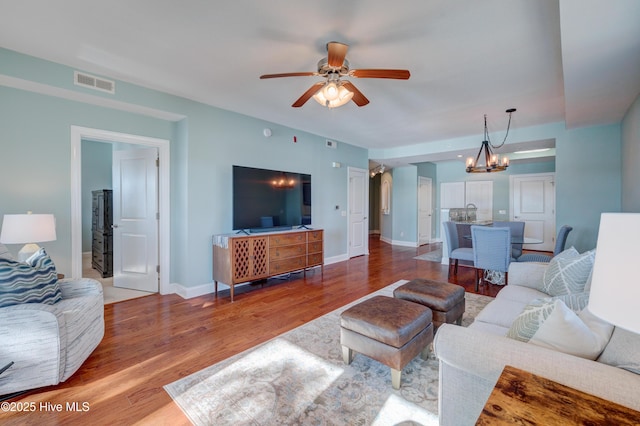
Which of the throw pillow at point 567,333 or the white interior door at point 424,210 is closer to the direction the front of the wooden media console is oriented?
the throw pillow

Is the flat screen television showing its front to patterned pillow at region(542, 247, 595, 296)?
yes

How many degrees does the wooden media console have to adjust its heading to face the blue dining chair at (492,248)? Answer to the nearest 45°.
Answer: approximately 45° to its left

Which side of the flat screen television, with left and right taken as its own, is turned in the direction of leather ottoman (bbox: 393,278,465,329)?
front

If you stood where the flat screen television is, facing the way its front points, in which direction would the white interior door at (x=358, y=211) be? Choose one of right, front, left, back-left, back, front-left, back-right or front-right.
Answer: left

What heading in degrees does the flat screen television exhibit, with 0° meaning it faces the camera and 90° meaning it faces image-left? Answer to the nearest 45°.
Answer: approximately 315°

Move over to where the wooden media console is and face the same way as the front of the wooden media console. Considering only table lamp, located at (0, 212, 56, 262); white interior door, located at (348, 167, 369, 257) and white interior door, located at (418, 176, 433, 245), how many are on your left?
2

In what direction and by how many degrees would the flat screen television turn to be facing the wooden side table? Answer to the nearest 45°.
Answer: approximately 45° to its right

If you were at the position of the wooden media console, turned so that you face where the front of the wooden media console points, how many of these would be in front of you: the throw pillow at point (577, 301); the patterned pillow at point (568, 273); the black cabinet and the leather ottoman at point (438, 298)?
3

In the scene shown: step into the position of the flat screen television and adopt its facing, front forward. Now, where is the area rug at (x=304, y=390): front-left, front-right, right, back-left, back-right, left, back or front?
front-right

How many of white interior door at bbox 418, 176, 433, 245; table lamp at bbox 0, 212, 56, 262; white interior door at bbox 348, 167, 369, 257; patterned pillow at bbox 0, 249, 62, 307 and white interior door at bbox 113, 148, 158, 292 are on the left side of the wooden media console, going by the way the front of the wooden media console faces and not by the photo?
2

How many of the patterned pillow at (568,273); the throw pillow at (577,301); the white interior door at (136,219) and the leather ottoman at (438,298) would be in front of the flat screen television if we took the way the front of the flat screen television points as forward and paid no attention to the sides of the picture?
3

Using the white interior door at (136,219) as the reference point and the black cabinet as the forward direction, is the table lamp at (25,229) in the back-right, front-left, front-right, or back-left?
back-left

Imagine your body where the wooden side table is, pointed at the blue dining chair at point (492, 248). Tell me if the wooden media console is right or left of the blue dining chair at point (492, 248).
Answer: left

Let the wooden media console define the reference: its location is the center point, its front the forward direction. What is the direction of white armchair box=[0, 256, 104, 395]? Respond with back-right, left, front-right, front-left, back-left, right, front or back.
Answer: right
